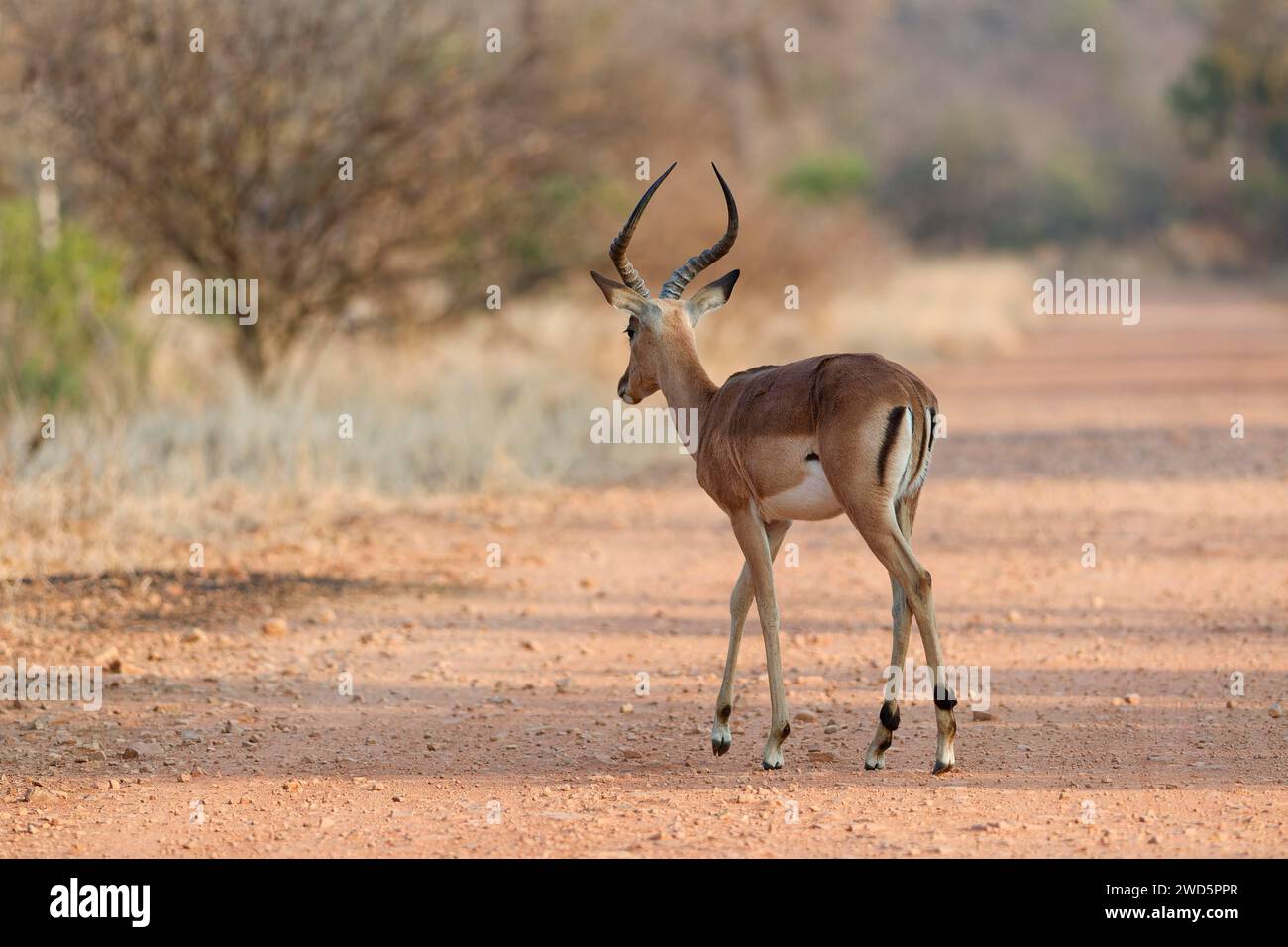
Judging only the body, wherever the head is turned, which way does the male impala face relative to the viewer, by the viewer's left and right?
facing away from the viewer and to the left of the viewer

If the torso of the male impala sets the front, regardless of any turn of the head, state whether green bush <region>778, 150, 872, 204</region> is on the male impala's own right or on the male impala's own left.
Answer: on the male impala's own right

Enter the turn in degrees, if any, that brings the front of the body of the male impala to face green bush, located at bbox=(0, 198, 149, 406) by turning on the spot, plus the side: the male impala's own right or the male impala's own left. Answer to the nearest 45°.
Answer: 0° — it already faces it

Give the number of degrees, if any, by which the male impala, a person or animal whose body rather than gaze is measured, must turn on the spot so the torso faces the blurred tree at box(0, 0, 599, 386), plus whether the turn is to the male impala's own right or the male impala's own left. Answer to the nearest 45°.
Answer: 0° — it already faces it
